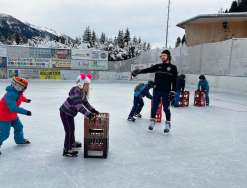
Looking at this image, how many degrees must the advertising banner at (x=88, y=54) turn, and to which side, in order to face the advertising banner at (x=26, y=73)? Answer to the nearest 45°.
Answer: approximately 90° to its right

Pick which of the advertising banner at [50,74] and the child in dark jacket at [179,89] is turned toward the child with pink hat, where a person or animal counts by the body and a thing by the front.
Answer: the advertising banner

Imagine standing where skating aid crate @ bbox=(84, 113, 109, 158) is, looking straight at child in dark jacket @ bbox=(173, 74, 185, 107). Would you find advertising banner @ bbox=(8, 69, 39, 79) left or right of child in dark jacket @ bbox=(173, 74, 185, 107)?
left

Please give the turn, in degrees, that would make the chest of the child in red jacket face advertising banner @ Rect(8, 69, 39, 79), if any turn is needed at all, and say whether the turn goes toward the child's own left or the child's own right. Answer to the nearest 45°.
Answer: approximately 90° to the child's own left

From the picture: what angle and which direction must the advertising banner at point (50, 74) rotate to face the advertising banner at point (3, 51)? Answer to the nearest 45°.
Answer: approximately 90° to its right

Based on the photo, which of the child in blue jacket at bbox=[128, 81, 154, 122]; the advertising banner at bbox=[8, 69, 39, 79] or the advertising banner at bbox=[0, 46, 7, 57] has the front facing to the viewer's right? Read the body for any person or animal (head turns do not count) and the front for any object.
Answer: the child in blue jacket

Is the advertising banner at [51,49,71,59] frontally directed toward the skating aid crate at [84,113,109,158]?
yes

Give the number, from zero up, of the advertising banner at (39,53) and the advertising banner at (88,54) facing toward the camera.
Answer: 2

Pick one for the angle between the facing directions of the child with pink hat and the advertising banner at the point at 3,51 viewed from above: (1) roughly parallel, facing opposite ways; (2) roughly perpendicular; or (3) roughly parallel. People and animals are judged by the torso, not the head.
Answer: roughly perpendicular
